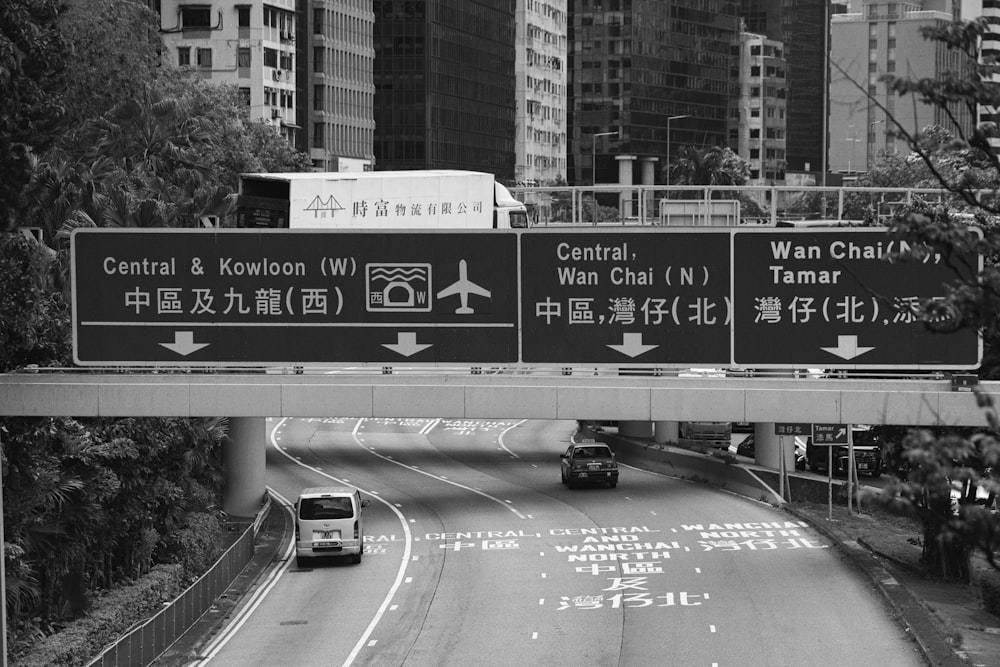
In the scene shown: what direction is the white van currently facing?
away from the camera

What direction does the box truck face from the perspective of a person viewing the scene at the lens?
facing away from the viewer and to the right of the viewer

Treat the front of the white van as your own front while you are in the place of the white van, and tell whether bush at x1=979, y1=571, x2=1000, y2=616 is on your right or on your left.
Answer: on your right

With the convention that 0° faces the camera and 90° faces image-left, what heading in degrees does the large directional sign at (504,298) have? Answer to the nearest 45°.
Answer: approximately 0°

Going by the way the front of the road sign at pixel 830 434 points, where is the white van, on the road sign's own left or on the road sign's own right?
on the road sign's own right

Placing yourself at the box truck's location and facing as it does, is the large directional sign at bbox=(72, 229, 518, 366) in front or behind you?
behind

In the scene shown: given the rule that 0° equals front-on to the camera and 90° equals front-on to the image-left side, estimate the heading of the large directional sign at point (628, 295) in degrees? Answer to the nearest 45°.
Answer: approximately 0°

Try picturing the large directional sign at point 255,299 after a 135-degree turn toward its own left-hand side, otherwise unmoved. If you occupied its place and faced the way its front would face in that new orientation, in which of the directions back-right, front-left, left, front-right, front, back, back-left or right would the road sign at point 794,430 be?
front
